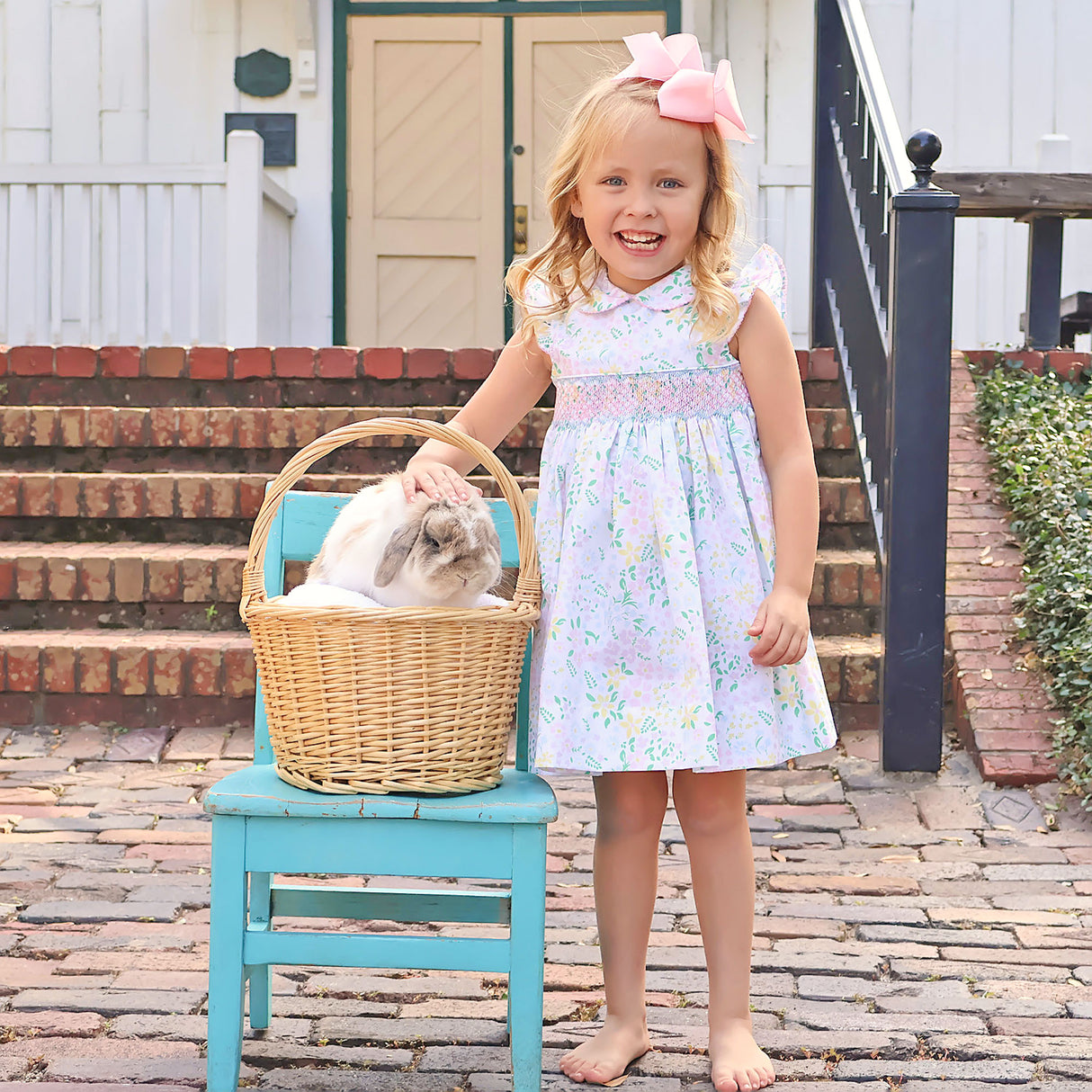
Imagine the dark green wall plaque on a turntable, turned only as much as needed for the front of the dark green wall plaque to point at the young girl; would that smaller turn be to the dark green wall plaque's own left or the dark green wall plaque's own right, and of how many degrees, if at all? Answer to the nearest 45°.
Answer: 0° — it already faces them

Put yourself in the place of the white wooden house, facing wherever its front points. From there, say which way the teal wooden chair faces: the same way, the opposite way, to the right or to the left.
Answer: the same way

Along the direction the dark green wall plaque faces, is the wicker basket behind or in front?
in front

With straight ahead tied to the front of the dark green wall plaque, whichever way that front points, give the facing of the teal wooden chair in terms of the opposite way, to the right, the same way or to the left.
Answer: the same way

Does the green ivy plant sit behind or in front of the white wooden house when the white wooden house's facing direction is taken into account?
in front

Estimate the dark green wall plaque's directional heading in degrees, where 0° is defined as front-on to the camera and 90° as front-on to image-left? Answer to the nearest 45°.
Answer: approximately 0°

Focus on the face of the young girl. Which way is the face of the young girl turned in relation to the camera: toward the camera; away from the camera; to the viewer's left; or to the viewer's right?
toward the camera

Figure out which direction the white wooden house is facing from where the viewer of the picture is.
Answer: facing the viewer

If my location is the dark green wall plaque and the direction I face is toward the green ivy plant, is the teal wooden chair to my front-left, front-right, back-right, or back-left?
front-right

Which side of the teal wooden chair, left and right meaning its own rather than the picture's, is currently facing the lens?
front

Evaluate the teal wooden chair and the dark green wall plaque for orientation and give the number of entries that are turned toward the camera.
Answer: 2
